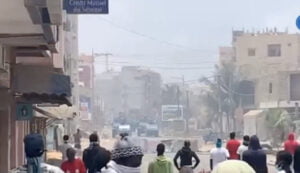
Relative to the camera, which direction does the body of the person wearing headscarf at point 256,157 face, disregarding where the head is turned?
away from the camera

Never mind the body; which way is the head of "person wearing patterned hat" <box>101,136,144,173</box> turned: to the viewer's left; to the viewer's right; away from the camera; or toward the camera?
away from the camera

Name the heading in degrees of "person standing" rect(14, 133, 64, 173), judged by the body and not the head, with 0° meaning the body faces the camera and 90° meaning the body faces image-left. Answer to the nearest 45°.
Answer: approximately 180°

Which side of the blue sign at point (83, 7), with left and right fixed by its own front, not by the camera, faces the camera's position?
front

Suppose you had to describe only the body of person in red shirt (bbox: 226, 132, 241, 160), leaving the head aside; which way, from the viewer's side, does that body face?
away from the camera

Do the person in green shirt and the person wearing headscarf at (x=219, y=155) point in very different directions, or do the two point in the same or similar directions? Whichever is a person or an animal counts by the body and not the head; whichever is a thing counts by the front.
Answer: same or similar directions

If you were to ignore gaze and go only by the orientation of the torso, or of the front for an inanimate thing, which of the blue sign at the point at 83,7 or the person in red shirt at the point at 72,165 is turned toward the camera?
the blue sign

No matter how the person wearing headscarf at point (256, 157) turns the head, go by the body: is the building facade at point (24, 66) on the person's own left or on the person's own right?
on the person's own left

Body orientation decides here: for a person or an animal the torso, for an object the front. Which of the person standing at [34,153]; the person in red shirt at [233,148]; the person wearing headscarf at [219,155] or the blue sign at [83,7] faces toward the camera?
the blue sign

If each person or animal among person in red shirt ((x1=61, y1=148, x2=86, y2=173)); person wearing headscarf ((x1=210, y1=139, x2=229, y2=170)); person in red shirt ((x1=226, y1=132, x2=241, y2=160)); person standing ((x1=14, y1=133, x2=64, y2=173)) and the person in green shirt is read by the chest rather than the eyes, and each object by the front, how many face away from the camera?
5

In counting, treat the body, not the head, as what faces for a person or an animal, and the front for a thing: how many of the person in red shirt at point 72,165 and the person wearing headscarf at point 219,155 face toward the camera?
0

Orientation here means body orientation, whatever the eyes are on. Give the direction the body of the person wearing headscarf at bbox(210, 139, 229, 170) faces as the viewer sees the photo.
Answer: away from the camera

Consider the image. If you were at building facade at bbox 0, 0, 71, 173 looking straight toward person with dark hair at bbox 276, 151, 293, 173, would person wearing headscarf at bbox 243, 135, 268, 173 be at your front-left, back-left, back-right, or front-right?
front-left

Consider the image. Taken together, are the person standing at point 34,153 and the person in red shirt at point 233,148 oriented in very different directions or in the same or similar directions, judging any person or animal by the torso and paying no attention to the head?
same or similar directions

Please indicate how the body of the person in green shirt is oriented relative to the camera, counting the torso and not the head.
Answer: away from the camera

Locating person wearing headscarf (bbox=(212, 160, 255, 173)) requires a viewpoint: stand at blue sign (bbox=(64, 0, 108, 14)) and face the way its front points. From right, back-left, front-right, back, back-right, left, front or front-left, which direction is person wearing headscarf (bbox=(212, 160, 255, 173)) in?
front

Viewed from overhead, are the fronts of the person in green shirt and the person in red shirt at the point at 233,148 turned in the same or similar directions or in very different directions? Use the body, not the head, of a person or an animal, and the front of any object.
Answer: same or similar directions
